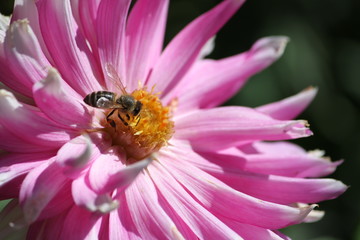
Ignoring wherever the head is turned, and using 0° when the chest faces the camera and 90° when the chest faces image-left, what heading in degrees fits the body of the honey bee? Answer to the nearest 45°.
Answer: approximately 270°
